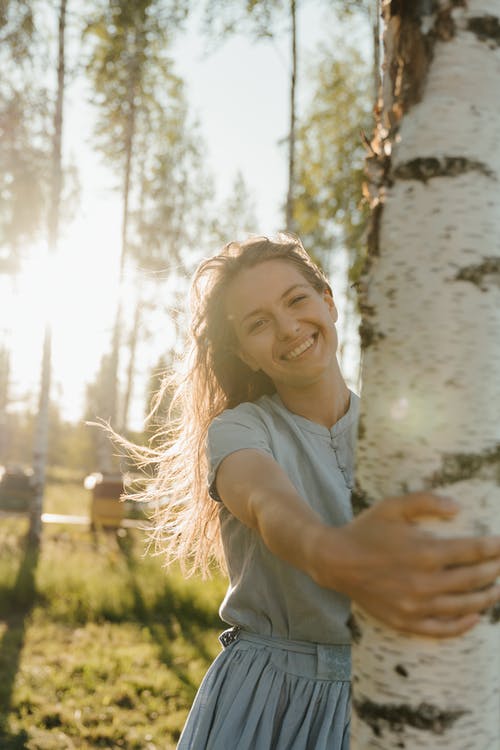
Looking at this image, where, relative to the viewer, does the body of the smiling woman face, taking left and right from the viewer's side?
facing the viewer and to the right of the viewer

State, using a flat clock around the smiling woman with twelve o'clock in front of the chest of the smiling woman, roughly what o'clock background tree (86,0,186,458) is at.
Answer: The background tree is roughly at 7 o'clock from the smiling woman.

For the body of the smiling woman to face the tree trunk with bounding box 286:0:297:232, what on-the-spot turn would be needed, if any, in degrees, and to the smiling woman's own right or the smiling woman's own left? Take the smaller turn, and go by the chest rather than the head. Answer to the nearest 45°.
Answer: approximately 135° to the smiling woman's own left

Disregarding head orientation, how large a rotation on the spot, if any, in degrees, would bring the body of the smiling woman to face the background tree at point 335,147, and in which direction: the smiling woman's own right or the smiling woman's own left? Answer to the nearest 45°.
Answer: approximately 135° to the smiling woman's own left

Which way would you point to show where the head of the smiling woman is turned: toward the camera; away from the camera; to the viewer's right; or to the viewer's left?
toward the camera

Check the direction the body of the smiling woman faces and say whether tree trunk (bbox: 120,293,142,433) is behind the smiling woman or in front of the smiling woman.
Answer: behind
